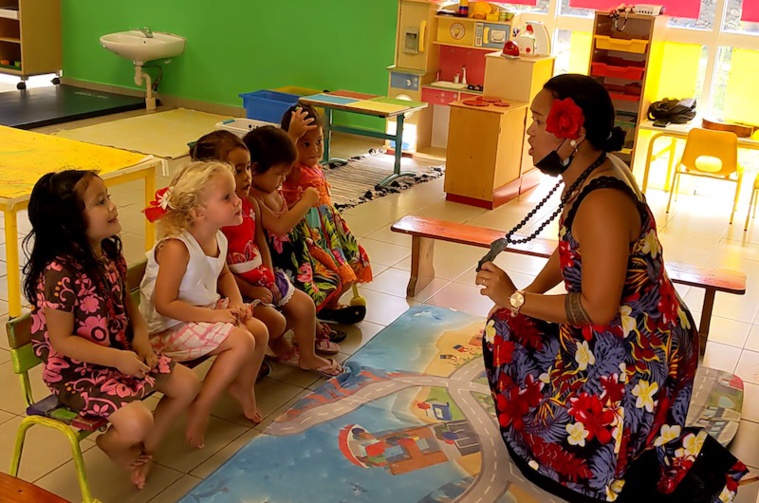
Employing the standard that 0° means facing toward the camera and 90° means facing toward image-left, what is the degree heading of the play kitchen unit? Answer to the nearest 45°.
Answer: approximately 0°

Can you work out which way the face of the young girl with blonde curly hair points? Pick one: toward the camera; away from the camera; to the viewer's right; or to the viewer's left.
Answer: to the viewer's right

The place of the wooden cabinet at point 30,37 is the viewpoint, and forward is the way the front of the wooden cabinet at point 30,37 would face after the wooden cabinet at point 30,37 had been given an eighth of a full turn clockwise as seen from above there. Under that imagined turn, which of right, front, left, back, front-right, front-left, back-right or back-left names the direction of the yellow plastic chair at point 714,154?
back-left

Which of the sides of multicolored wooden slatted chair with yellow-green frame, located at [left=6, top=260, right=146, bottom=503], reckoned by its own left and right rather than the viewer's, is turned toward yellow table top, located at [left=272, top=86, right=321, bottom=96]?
left

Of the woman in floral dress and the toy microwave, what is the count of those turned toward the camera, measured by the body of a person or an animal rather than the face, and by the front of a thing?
1

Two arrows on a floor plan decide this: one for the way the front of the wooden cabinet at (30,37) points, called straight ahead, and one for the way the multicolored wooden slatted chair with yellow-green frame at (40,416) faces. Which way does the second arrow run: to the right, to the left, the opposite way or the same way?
to the left

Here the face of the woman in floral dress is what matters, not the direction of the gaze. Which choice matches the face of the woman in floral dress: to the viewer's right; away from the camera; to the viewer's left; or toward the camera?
to the viewer's left

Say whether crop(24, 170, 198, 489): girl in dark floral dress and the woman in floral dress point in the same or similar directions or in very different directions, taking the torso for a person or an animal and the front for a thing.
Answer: very different directions

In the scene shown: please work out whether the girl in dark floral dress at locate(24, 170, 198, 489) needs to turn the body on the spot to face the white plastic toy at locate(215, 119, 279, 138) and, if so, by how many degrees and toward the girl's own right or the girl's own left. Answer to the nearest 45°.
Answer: approximately 135° to the girl's own left

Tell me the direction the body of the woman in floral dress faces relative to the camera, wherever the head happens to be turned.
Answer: to the viewer's left

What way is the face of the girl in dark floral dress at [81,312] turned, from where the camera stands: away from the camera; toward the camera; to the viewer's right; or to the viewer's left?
to the viewer's right

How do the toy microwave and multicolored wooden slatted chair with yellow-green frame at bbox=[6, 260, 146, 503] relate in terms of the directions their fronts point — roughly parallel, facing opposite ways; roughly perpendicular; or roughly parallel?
roughly perpendicular

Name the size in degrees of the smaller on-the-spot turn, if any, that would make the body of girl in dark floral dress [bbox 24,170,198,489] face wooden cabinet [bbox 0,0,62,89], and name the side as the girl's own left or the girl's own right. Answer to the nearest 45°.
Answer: approximately 135° to the girl's own left
